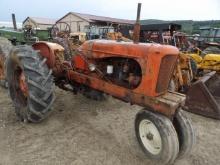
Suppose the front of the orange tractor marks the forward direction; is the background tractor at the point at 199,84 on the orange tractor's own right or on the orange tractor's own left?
on the orange tractor's own left

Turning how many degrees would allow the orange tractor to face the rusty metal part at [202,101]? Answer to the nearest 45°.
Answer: approximately 90° to its left

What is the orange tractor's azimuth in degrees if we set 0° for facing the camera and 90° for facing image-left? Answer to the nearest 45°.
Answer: approximately 315°
